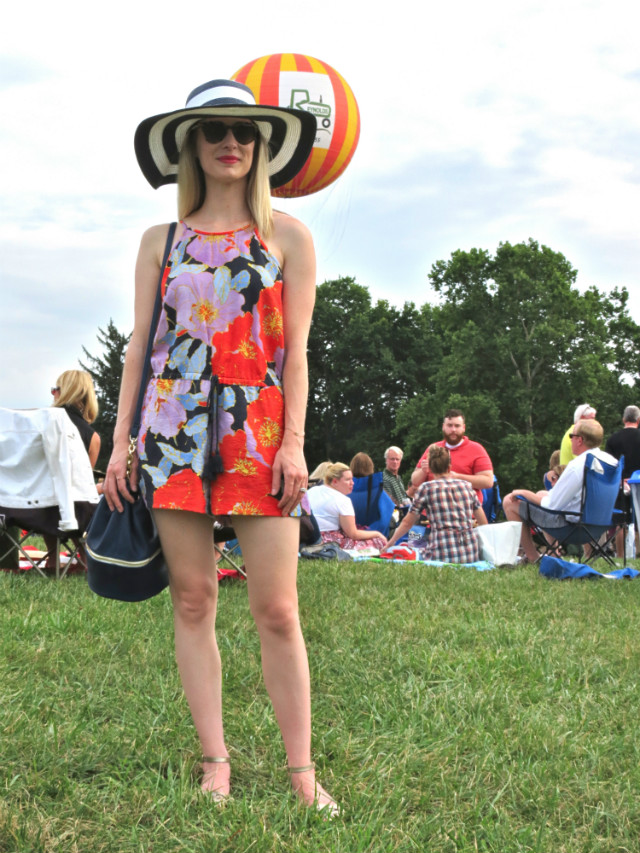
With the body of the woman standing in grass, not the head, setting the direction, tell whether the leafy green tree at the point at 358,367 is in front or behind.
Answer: behind

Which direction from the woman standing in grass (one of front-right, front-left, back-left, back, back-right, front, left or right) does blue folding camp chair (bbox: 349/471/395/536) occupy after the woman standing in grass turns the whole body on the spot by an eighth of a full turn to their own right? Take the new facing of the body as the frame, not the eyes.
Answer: back-right

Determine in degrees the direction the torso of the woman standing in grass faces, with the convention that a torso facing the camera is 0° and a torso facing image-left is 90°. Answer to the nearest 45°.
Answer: approximately 0°

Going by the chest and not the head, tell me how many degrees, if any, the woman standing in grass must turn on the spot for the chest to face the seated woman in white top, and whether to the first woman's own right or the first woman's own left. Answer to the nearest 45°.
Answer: approximately 180°

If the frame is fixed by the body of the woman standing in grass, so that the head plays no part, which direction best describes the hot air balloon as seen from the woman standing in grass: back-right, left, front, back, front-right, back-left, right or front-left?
back

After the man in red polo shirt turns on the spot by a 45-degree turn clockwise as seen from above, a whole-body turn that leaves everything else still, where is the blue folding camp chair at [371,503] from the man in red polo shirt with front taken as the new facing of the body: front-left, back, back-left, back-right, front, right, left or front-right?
right

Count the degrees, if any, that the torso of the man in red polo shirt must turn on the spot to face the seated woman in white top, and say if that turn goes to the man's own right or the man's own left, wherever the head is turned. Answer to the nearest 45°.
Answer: approximately 45° to the man's own right

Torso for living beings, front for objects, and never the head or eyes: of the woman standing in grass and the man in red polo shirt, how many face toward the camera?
2

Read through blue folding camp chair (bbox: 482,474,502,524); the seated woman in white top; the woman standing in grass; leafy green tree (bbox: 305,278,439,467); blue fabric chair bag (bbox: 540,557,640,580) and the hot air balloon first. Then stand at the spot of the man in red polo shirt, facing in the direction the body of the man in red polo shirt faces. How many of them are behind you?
2

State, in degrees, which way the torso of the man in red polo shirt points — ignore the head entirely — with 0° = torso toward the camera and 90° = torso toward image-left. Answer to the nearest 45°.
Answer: approximately 0°

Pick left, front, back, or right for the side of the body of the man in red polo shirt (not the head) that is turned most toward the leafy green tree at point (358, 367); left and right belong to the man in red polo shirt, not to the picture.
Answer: back
